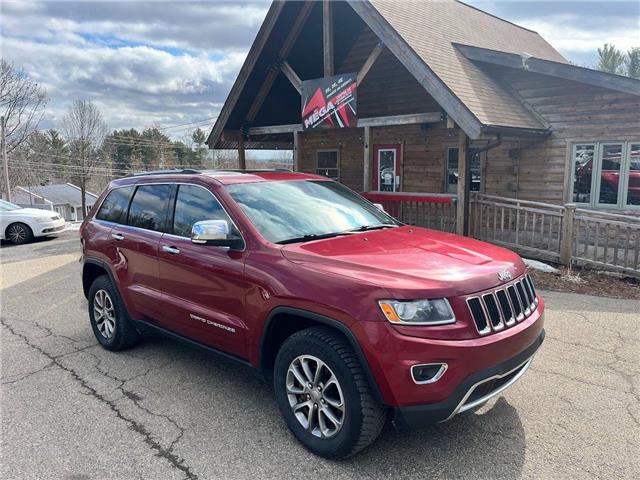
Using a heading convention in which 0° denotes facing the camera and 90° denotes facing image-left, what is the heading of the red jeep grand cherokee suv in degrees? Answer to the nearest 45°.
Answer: approximately 315°

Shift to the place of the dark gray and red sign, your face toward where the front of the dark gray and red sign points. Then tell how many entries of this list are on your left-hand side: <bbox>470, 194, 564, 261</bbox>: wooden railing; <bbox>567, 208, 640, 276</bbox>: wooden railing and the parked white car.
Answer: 2

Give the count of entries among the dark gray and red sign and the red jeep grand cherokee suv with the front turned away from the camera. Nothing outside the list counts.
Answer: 0

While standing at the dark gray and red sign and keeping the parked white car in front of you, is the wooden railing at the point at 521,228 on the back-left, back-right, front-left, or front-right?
back-left

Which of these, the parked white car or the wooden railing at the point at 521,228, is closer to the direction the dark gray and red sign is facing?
the parked white car

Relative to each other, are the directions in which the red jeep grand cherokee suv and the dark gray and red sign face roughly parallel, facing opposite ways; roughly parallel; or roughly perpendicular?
roughly perpendicular

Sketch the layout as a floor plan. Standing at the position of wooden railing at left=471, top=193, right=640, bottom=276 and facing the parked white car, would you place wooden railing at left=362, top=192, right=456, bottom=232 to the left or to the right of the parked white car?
right

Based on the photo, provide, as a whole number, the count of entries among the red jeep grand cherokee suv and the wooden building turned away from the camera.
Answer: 0

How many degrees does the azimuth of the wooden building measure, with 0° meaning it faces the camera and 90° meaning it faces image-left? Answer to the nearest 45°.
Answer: approximately 45°

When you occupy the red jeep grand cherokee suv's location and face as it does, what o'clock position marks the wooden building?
The wooden building is roughly at 8 o'clock from the red jeep grand cherokee suv.

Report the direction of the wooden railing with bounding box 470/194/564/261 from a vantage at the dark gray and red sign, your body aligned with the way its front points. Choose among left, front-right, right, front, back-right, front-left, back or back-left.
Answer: left

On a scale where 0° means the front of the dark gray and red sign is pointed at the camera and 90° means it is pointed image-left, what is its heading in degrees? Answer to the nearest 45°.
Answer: approximately 45°

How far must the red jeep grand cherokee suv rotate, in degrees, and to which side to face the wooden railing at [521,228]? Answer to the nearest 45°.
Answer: approximately 90° to its left

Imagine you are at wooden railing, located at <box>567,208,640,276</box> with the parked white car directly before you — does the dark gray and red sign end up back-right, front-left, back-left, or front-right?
front-right

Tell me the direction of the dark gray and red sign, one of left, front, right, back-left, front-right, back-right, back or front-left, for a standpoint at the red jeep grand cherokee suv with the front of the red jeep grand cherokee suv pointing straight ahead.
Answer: back-left

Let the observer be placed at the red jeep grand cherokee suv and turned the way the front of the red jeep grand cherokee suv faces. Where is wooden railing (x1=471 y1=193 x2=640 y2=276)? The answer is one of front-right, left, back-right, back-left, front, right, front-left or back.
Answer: left
